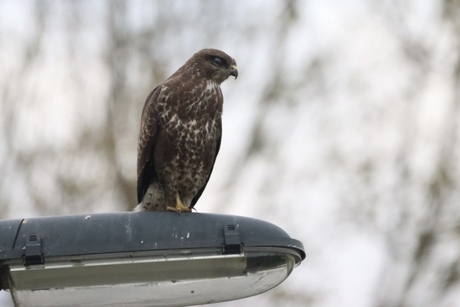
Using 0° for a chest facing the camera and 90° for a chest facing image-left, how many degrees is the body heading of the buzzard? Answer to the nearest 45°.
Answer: approximately 315°
